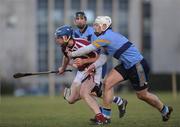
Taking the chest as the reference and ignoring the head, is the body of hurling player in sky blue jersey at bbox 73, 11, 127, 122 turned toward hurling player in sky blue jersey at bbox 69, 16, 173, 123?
no

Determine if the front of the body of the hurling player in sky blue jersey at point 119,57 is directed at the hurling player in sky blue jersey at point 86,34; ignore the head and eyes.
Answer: no

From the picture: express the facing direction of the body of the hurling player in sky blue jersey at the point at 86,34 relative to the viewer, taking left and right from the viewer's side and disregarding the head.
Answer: facing the viewer and to the left of the viewer

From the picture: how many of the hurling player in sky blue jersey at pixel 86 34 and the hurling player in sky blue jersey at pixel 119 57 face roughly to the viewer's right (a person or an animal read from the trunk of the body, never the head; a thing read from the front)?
0

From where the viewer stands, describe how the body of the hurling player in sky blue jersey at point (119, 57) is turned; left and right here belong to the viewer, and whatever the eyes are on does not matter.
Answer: facing to the left of the viewer
